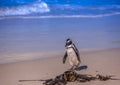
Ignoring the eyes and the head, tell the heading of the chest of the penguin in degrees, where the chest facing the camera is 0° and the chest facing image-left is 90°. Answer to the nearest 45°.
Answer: approximately 45°
